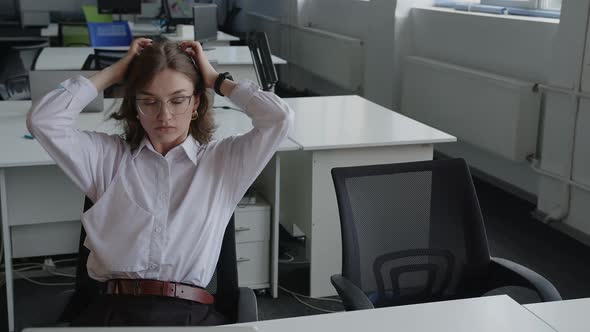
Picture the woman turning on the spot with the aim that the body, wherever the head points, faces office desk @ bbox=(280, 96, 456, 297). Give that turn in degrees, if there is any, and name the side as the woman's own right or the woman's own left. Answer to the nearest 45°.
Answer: approximately 135° to the woman's own left

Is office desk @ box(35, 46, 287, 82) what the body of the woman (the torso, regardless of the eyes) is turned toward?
no

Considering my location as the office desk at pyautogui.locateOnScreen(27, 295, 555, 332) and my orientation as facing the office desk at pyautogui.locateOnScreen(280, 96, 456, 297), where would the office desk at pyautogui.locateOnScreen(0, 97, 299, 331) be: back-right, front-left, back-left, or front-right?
front-left

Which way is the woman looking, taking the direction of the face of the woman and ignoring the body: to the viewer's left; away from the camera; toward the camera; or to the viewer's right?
toward the camera

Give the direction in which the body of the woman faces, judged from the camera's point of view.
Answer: toward the camera

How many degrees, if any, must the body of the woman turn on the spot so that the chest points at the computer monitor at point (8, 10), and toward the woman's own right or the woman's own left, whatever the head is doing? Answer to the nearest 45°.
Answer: approximately 180°

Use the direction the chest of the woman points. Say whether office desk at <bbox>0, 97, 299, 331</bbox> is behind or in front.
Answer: behind

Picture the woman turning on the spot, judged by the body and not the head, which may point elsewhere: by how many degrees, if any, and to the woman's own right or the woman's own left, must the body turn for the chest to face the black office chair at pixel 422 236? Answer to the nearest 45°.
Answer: approximately 90° to the woman's own left

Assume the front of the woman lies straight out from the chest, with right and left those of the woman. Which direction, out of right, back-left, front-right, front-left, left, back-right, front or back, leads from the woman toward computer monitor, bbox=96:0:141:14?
back

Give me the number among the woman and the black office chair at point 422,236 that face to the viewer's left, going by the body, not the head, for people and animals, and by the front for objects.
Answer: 0
